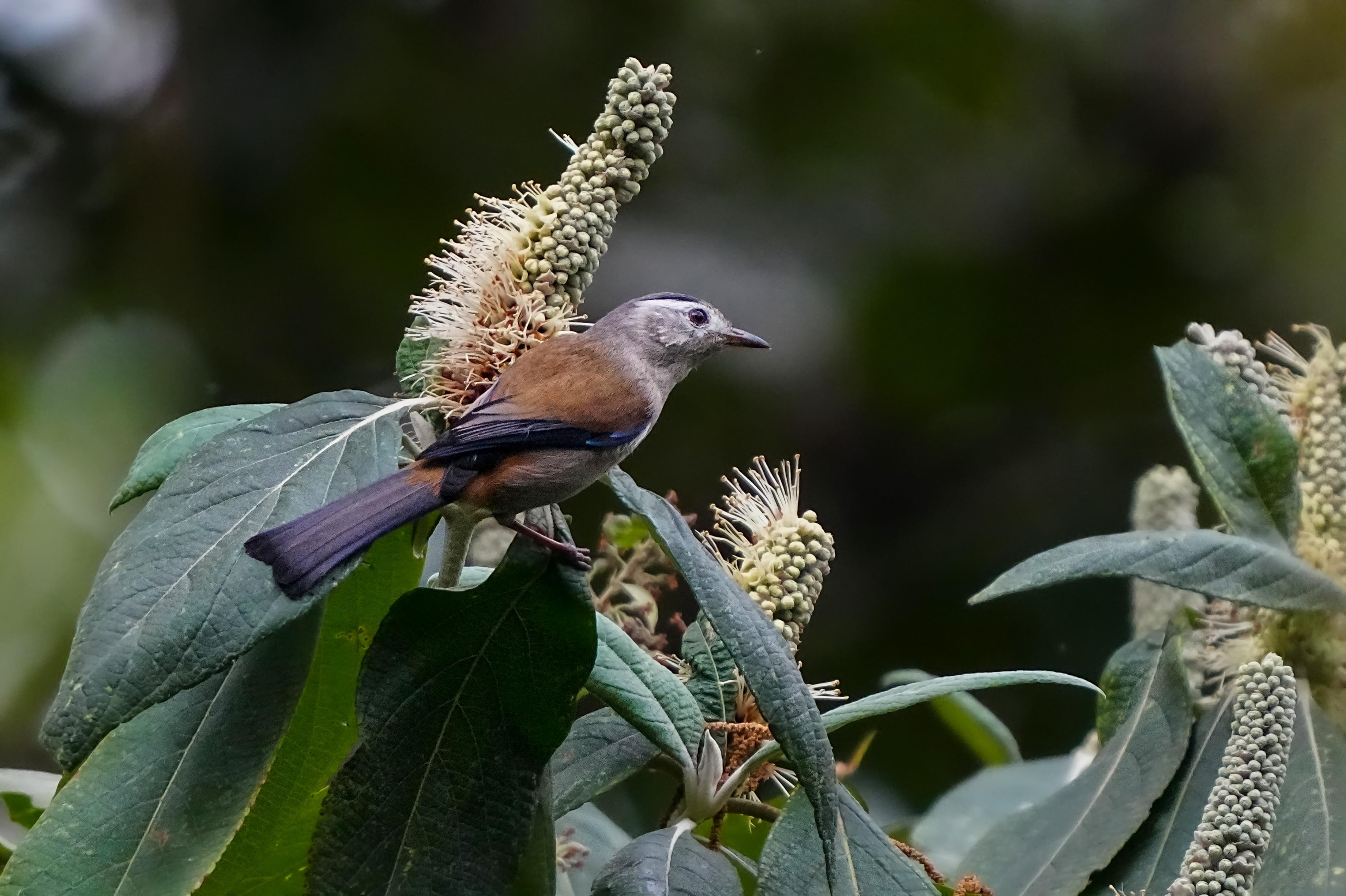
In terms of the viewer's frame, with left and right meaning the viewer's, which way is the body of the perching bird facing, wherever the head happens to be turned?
facing to the right of the viewer
